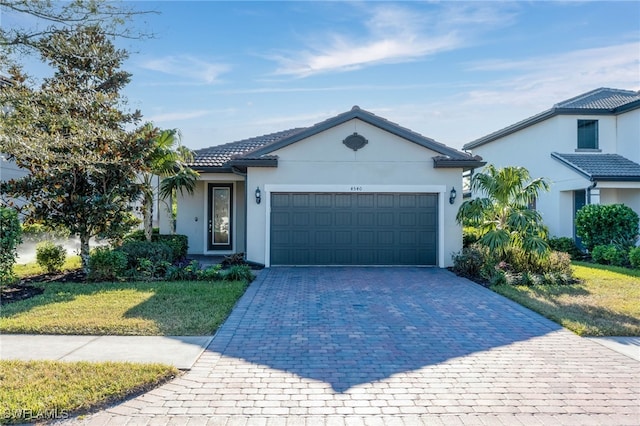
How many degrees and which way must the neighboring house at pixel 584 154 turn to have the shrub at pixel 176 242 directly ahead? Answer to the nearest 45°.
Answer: approximately 90° to its right

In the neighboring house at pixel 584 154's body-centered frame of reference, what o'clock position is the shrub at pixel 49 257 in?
The shrub is roughly at 3 o'clock from the neighboring house.

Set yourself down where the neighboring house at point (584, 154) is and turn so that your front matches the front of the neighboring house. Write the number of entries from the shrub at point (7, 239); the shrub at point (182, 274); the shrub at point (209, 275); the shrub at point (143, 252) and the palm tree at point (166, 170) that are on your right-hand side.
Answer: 5

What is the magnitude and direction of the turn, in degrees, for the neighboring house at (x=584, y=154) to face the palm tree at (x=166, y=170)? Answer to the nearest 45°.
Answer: approximately 90° to its right

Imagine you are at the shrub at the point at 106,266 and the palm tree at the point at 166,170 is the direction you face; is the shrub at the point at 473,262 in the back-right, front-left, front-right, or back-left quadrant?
front-right

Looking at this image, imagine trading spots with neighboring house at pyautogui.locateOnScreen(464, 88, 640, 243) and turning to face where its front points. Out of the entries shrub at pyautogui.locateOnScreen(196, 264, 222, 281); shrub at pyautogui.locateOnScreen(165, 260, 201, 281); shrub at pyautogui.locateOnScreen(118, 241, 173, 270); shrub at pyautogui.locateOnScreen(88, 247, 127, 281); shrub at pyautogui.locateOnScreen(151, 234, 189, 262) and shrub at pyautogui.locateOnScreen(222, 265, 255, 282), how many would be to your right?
6

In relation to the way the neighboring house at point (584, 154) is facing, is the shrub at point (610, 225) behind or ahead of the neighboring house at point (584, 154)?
ahead

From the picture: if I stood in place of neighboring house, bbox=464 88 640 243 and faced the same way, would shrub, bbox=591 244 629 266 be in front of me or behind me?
in front

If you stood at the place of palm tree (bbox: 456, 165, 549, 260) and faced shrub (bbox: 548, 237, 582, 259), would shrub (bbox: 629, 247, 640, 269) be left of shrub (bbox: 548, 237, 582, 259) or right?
right

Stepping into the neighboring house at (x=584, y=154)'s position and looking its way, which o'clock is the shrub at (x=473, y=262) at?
The shrub is roughly at 2 o'clock from the neighboring house.

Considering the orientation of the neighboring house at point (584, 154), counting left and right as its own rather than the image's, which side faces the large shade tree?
right

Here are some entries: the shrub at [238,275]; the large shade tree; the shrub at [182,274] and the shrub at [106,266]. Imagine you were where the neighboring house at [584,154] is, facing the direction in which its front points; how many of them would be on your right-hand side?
4

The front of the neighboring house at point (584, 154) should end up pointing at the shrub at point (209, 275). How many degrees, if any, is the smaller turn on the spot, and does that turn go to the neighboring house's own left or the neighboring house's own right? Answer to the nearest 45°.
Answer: approximately 90° to the neighboring house's own right

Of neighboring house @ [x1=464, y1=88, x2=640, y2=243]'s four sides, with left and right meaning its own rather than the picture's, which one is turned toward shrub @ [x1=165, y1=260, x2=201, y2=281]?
right

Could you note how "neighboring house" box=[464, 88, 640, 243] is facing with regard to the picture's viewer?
facing the viewer and to the right of the viewer

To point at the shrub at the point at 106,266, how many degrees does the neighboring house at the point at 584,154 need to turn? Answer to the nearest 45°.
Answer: approximately 90° to its right
